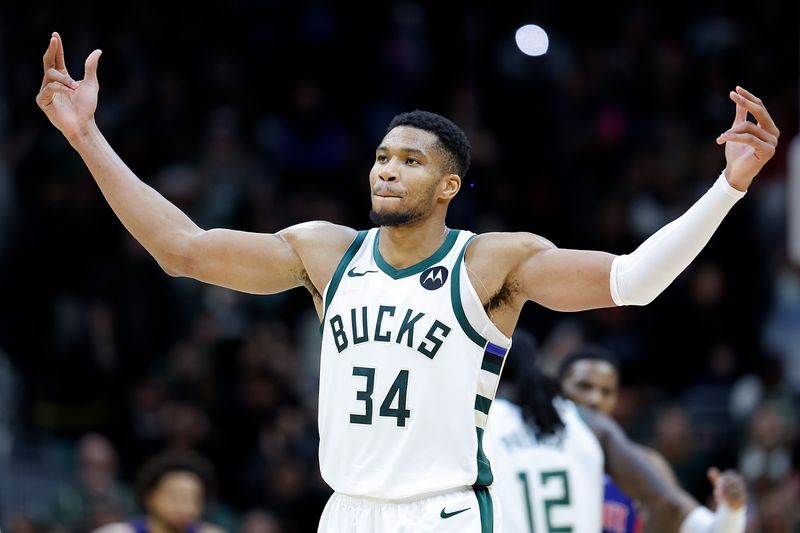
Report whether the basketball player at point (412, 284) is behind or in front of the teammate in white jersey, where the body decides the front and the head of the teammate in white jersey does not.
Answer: behind

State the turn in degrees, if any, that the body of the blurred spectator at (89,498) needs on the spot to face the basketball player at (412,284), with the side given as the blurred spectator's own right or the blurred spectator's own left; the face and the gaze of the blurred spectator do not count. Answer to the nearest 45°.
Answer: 0° — they already face them

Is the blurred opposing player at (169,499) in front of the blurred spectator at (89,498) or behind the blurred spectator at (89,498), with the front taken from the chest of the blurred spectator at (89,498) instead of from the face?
in front

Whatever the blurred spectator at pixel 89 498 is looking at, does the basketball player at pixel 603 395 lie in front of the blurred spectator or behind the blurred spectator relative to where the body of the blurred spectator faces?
in front

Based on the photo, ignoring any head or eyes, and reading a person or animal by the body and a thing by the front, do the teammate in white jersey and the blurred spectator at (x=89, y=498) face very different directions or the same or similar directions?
very different directions

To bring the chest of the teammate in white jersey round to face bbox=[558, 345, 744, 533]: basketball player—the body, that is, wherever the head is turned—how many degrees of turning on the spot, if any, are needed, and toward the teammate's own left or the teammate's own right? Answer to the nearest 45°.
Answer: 0° — they already face them

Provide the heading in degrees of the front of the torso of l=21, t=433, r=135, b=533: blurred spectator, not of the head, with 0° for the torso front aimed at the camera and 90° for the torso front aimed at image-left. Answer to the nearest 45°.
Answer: approximately 0°

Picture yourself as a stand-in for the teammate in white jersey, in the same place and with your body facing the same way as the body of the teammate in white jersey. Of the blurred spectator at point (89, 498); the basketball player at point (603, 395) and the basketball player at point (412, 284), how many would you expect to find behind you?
1

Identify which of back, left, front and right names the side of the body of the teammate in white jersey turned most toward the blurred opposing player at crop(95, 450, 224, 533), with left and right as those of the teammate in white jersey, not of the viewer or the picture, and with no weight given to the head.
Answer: left

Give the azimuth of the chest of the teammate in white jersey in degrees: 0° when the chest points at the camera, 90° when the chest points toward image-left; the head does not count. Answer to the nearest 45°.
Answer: approximately 180°

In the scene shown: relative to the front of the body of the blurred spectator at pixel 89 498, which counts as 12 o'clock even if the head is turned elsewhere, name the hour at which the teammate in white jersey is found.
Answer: The teammate in white jersey is roughly at 11 o'clock from the blurred spectator.

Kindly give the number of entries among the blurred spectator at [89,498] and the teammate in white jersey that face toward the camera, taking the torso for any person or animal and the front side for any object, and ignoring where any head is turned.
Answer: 1
